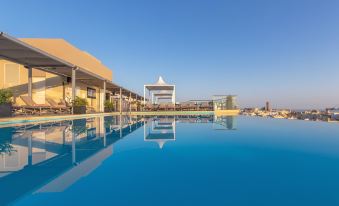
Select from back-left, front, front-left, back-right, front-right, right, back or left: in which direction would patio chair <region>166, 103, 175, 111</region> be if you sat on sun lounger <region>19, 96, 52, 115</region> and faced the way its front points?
front

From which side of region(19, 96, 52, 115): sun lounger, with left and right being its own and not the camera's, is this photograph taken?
right

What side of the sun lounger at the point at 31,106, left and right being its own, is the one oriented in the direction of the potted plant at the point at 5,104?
right

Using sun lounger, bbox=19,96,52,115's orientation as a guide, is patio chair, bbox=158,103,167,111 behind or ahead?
ahead

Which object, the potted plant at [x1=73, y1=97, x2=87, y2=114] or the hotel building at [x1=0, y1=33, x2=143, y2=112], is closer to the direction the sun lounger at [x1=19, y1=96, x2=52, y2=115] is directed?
the potted plant

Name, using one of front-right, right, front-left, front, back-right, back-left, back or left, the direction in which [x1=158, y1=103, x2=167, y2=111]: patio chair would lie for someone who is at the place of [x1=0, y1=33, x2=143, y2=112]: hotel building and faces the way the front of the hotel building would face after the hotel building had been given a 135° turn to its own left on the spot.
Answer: right

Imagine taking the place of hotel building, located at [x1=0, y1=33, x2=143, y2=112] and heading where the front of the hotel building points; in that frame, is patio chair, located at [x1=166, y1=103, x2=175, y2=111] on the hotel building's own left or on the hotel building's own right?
on the hotel building's own left

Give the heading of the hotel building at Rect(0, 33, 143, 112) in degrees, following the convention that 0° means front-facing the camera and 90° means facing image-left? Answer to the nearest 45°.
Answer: approximately 315°

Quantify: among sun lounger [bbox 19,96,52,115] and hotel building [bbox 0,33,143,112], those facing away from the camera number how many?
0
